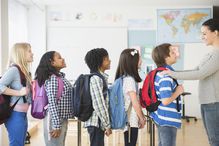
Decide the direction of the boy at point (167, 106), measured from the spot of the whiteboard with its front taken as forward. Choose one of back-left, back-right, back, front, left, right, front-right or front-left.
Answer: front

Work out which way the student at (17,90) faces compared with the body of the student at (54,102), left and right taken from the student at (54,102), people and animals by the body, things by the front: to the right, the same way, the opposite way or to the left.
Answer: the same way

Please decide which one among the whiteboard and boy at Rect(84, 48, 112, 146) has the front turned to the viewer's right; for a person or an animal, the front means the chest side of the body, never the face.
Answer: the boy

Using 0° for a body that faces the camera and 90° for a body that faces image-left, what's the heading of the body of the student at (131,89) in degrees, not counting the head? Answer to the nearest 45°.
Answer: approximately 270°

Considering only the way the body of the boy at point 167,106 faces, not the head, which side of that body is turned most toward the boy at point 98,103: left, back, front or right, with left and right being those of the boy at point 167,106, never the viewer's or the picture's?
back

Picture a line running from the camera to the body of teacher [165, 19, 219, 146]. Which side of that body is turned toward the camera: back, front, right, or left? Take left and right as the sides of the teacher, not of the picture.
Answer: left

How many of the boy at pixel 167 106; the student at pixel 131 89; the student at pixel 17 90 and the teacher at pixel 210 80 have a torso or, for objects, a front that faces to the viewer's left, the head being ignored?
1

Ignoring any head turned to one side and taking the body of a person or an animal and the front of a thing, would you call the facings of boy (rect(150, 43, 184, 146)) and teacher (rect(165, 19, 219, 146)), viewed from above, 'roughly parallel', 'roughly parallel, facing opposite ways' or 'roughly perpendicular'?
roughly parallel, facing opposite ways

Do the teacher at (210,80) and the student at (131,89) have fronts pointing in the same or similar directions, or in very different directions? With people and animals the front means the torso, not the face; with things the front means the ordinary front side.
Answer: very different directions

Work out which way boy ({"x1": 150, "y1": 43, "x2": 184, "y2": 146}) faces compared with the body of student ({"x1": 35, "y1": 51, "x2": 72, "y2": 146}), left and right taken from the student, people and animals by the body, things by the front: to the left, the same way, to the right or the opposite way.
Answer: the same way

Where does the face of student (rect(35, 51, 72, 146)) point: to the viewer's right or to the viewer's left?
to the viewer's right

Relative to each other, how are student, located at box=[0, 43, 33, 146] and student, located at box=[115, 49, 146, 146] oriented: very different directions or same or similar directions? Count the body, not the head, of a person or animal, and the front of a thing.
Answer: same or similar directions

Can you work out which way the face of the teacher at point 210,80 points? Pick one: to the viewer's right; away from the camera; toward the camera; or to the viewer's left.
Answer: to the viewer's left

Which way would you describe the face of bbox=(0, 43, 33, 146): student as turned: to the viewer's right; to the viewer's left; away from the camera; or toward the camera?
to the viewer's right

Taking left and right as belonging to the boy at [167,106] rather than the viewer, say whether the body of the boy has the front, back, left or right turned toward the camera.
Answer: right

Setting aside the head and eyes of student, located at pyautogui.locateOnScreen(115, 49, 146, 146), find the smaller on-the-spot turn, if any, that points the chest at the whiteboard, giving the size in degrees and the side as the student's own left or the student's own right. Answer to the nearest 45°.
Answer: approximately 90° to the student's own left

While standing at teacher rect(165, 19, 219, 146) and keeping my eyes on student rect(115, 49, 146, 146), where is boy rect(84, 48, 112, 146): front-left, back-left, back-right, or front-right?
front-left

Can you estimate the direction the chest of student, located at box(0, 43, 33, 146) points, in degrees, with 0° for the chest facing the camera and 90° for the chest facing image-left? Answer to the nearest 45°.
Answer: approximately 270°

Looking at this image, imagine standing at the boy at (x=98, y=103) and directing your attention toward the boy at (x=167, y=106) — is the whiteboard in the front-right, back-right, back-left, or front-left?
back-left

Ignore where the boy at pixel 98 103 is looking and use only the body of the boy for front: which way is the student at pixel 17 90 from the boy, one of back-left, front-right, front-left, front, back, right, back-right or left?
back
